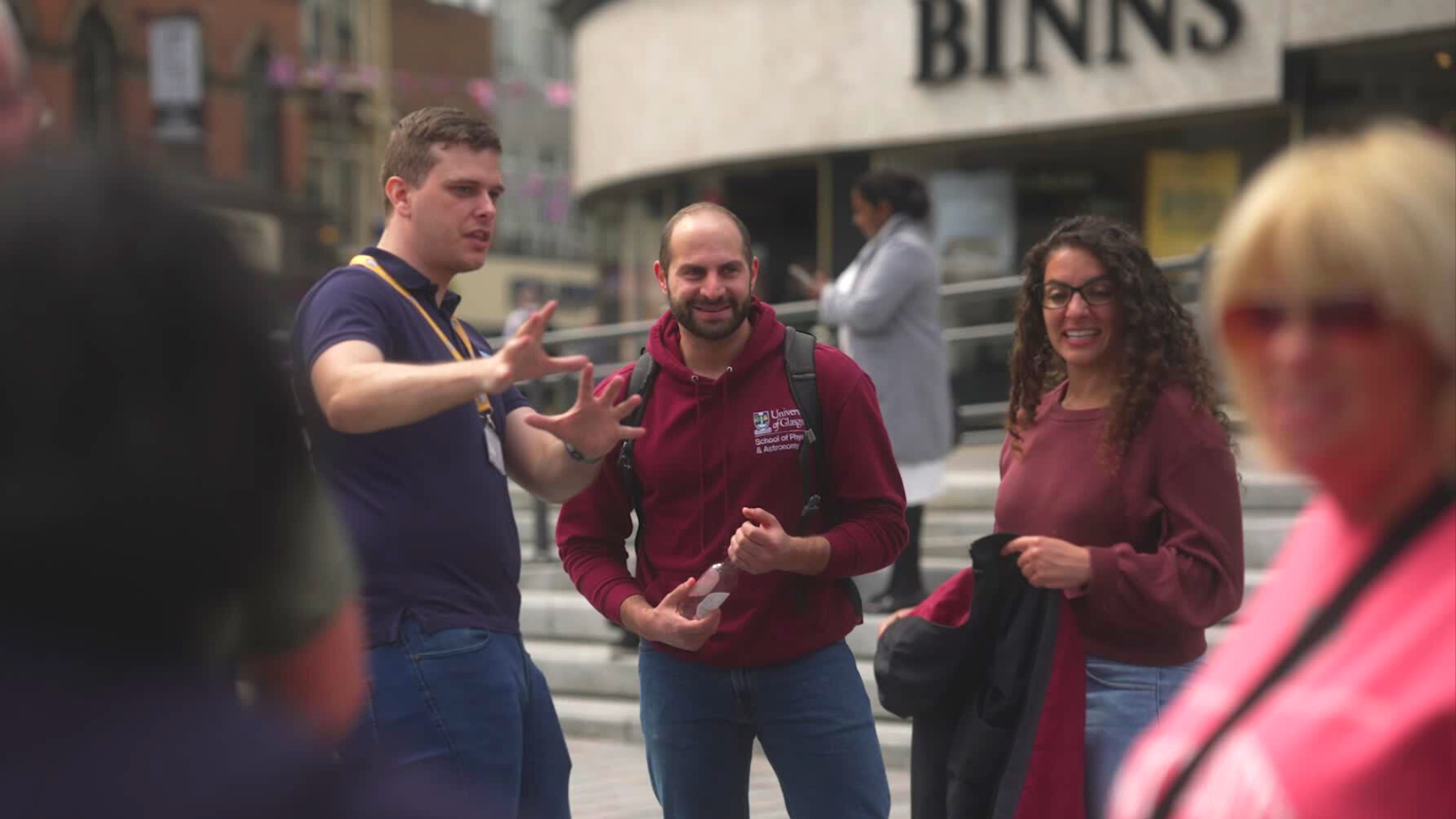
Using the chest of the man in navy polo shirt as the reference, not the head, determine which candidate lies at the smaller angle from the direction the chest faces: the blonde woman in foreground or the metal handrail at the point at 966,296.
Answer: the blonde woman in foreground

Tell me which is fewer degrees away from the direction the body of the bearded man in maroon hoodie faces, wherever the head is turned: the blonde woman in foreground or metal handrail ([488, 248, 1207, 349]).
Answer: the blonde woman in foreground

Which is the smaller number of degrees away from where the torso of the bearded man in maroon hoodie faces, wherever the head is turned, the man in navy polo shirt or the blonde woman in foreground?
the blonde woman in foreground

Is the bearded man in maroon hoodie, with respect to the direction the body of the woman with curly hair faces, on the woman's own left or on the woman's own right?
on the woman's own right

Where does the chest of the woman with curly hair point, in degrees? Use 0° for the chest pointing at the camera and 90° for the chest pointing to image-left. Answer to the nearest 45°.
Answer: approximately 45°

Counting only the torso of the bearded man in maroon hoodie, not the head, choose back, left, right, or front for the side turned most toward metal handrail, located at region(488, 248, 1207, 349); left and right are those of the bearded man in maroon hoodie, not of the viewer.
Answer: back

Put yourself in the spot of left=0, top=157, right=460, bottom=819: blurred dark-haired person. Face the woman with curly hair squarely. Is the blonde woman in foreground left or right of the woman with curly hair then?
right

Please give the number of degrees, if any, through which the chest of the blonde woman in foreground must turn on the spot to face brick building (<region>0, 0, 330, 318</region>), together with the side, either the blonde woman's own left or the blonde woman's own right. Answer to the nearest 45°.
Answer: approximately 90° to the blonde woman's own right

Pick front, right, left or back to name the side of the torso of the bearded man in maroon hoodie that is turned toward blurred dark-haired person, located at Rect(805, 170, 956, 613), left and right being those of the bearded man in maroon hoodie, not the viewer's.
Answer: back

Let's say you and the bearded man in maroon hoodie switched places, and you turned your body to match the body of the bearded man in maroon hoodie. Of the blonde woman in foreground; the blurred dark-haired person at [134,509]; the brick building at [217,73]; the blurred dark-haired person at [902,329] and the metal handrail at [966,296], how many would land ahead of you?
2

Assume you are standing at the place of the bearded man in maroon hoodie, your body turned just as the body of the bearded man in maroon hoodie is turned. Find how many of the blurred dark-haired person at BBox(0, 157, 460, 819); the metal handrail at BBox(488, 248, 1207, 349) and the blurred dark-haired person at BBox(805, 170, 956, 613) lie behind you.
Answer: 2

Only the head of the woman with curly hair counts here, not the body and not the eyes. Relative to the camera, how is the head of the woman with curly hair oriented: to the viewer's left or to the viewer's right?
to the viewer's left

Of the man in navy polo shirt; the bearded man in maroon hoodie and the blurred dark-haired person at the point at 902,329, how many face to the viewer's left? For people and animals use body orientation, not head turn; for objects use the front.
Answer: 1

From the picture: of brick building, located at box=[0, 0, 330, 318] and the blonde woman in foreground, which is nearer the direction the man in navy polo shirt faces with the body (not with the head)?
the blonde woman in foreground

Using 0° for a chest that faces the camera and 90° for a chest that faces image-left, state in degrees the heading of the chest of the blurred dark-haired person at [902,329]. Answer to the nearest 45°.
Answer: approximately 90°
